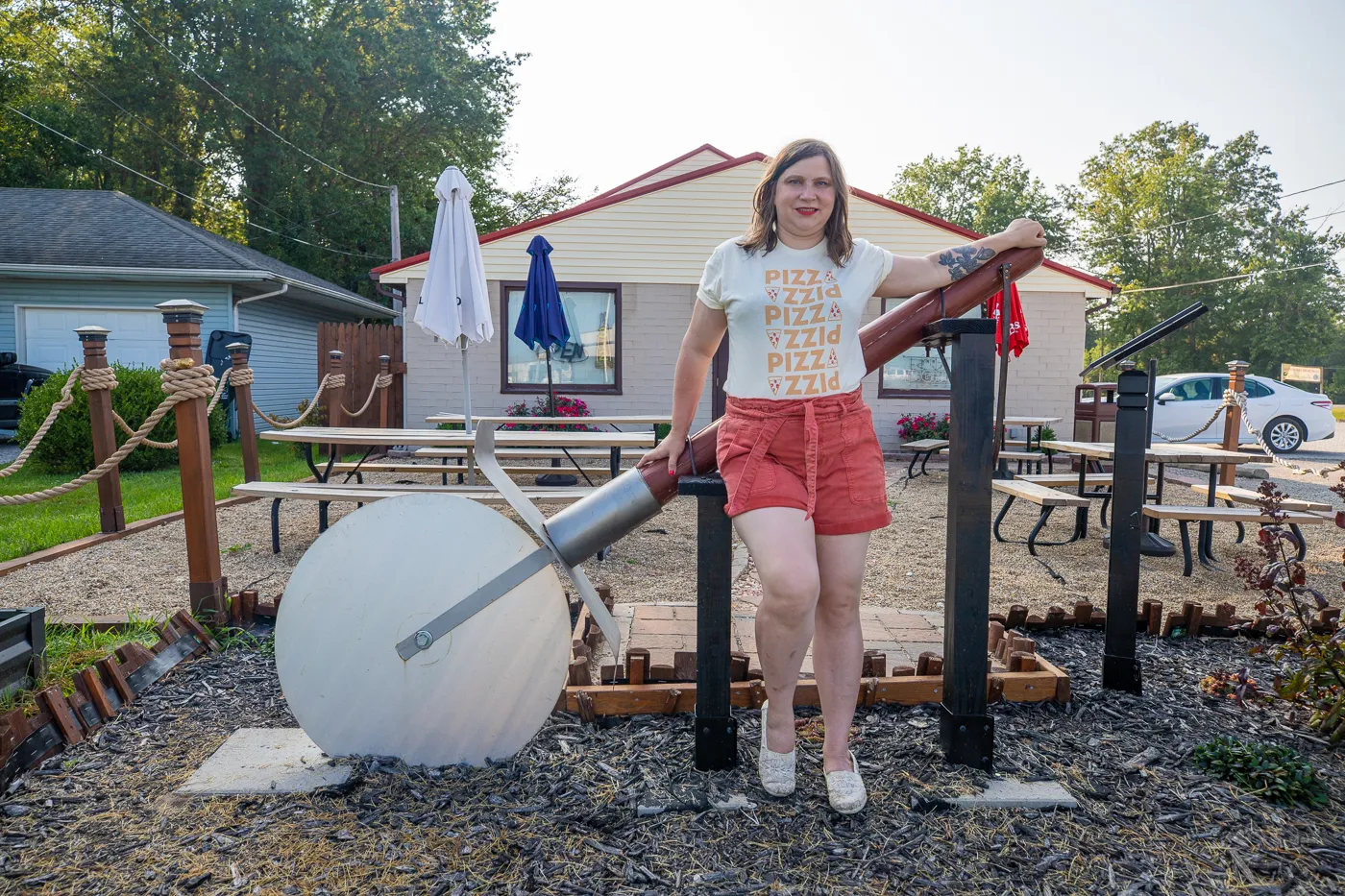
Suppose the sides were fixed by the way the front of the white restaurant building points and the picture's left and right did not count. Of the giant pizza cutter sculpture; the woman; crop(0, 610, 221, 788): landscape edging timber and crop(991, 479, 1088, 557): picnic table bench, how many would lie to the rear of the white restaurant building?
0

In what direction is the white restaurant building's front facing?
toward the camera

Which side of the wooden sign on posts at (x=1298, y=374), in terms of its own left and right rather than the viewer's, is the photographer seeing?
front

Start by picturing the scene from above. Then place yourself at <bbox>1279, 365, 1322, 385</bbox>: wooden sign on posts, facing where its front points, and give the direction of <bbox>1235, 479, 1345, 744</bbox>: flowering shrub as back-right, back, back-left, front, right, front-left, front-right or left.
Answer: front

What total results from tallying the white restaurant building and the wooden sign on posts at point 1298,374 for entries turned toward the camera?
2

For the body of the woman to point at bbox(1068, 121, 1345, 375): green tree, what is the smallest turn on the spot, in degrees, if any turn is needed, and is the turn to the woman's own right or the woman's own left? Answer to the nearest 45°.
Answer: approximately 135° to the woman's own left

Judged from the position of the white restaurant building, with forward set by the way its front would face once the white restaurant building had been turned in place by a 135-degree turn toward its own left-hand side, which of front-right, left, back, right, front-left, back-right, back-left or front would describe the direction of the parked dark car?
back-left

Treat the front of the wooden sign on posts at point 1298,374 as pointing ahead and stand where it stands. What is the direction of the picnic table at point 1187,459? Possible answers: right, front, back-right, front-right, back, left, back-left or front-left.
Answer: front

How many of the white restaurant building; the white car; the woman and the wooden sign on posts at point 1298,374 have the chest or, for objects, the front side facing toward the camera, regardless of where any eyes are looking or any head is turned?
3

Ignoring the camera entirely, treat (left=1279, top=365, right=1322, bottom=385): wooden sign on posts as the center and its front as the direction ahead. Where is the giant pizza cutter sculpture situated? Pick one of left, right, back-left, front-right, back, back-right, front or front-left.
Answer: front

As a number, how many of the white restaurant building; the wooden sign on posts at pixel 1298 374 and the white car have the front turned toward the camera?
2

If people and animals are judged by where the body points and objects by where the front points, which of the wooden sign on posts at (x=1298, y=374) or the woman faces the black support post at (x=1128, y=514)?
the wooden sign on posts

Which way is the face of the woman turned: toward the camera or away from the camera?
toward the camera

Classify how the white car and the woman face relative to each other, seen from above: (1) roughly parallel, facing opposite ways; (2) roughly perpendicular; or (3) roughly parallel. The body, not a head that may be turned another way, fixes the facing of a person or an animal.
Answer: roughly perpendicular

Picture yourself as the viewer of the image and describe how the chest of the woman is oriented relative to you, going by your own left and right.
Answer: facing the viewer
